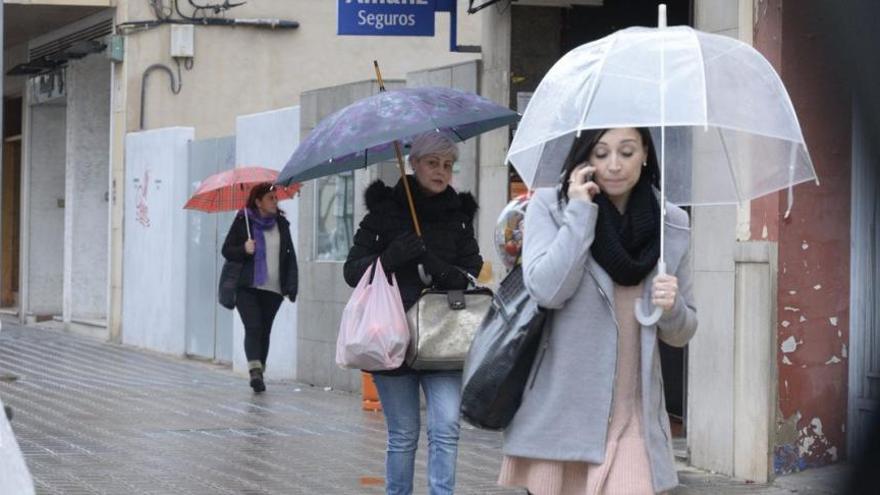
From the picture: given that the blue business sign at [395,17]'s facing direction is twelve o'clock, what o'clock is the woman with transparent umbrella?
The woman with transparent umbrella is roughly at 12 o'clock from the blue business sign.

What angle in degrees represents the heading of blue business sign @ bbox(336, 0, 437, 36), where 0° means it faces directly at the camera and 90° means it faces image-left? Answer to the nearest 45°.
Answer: approximately 0°
